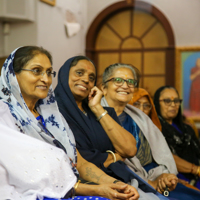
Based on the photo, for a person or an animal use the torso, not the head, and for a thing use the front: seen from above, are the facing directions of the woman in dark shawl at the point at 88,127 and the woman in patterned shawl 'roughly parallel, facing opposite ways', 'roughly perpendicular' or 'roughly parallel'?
roughly parallel

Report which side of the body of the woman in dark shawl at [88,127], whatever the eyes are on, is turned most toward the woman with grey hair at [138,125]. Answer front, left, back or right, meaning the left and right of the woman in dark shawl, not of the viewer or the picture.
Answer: left

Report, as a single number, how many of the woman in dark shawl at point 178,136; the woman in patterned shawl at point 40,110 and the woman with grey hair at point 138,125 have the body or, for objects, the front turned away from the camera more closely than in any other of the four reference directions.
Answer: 0

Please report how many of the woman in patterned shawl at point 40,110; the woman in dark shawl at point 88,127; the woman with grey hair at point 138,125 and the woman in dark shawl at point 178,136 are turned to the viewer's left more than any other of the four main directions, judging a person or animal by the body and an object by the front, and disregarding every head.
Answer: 0

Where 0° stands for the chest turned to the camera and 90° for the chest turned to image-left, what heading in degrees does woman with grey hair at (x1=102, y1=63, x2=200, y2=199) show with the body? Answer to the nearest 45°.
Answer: approximately 315°

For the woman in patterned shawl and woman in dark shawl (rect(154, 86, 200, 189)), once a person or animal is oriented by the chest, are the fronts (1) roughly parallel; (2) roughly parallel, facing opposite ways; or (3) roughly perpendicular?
roughly parallel

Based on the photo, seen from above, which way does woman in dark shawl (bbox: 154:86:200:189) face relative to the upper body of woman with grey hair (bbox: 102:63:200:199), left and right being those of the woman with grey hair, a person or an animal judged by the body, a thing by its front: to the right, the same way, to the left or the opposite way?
the same way

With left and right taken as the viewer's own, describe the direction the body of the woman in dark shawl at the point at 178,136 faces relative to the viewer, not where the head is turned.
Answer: facing the viewer and to the right of the viewer

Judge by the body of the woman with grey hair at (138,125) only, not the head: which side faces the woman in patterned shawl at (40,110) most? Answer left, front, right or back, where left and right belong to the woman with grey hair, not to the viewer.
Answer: right

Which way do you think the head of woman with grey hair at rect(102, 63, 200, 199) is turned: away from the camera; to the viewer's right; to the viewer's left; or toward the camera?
toward the camera

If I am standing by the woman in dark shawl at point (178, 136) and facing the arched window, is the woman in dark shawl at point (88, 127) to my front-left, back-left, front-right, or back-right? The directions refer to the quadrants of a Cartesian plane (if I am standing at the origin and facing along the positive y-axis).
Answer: back-left

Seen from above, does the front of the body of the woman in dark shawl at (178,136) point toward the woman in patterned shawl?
no

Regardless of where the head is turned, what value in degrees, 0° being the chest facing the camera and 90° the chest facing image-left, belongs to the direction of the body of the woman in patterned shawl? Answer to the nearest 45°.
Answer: approximately 315°

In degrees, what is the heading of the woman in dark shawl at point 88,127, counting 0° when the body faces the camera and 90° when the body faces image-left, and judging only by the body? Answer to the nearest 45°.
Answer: approximately 315°

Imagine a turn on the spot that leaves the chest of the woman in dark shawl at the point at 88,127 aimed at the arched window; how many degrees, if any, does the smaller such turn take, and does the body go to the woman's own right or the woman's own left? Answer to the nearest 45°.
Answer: approximately 135° to the woman's own left
